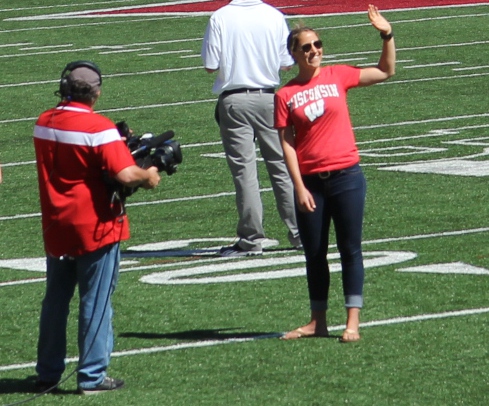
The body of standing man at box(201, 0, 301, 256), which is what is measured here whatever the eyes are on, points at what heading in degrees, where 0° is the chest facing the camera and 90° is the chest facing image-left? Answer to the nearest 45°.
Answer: approximately 135°

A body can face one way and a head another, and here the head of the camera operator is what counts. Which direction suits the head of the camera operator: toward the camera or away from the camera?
away from the camera

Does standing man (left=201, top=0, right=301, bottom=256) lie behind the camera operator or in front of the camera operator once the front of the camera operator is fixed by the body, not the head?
in front

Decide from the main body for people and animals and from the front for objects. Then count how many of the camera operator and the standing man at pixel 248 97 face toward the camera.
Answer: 0

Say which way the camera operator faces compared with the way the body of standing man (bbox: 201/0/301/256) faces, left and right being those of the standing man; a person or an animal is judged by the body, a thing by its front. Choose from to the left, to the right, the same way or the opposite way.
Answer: to the right

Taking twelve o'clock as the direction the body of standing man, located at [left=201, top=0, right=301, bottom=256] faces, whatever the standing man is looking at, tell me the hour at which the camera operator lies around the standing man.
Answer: The camera operator is roughly at 8 o'clock from the standing man.

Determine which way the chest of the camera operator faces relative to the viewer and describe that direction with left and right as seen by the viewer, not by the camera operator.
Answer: facing away from the viewer and to the right of the viewer
